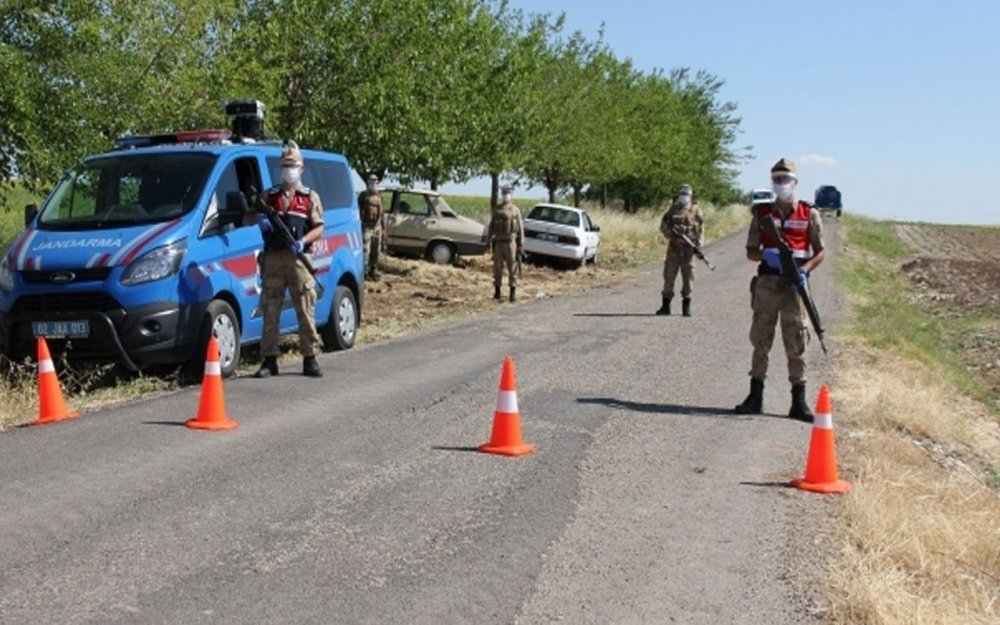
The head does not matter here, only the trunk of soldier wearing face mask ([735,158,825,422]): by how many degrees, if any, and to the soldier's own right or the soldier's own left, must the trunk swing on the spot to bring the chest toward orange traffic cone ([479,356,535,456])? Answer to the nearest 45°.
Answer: approximately 45° to the soldier's own right

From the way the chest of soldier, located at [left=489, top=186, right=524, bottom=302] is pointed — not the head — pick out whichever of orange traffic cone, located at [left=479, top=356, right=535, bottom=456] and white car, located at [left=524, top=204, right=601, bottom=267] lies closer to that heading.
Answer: the orange traffic cone

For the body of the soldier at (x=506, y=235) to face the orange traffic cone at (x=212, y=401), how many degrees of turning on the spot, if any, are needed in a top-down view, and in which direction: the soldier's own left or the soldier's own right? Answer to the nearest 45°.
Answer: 0° — they already face it

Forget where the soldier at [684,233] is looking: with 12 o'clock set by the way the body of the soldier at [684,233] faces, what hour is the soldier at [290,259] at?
the soldier at [290,259] is roughly at 1 o'clock from the soldier at [684,233].

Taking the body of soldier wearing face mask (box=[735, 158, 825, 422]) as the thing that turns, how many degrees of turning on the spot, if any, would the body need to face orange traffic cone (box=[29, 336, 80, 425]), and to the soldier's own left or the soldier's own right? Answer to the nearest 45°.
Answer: approximately 45° to the soldier's own right

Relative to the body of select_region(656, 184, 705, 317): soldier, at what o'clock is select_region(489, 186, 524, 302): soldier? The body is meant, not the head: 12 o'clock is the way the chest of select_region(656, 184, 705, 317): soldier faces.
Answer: select_region(489, 186, 524, 302): soldier is roughly at 4 o'clock from select_region(656, 184, 705, 317): soldier.
